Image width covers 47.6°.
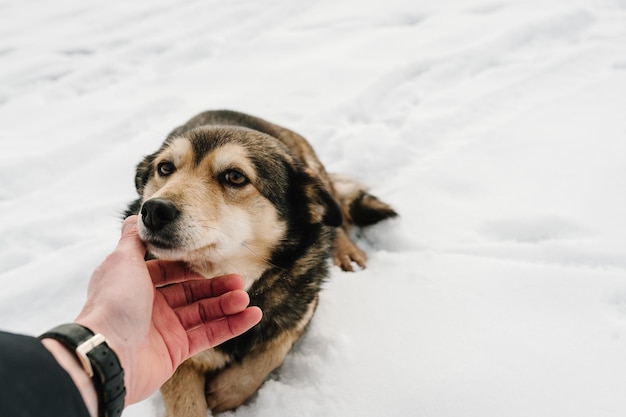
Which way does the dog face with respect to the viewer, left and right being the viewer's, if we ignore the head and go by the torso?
facing the viewer and to the left of the viewer
